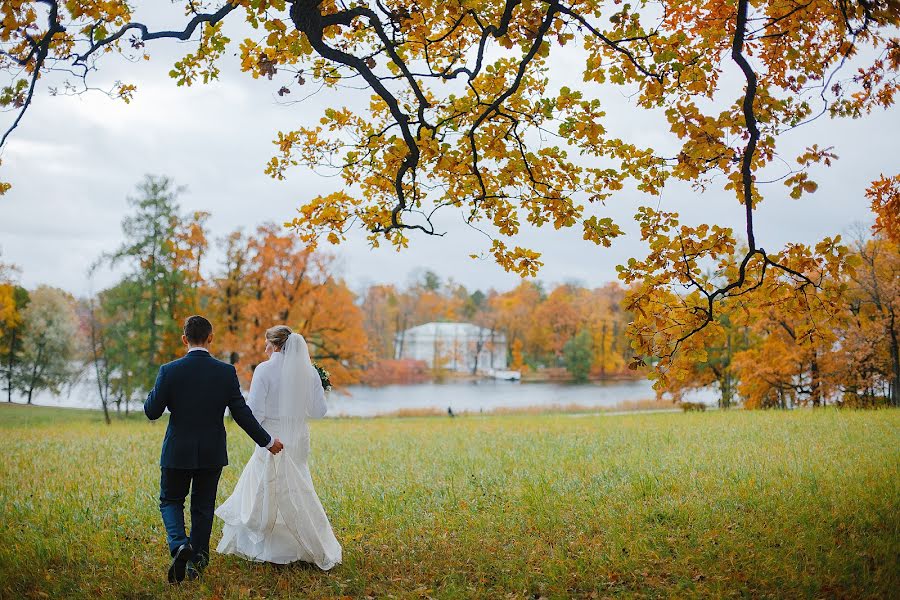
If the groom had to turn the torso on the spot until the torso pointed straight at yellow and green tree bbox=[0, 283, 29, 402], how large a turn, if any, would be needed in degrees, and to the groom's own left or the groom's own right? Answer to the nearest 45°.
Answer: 0° — they already face it

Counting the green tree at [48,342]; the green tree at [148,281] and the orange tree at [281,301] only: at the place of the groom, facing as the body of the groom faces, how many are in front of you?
3

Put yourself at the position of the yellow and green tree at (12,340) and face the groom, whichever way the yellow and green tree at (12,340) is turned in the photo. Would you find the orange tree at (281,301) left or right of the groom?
left

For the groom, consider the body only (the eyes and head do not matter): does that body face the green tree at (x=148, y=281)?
yes

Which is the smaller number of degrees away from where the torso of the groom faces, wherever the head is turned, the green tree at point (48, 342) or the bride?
the green tree

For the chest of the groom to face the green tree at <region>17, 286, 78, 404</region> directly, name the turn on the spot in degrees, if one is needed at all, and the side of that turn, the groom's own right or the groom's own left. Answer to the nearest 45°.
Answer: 0° — they already face it

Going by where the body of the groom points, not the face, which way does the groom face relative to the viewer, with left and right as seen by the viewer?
facing away from the viewer

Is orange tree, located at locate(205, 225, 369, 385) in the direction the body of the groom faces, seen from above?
yes

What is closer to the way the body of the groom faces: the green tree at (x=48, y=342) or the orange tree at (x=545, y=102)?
the green tree

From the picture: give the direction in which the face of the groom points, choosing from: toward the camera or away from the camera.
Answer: away from the camera
